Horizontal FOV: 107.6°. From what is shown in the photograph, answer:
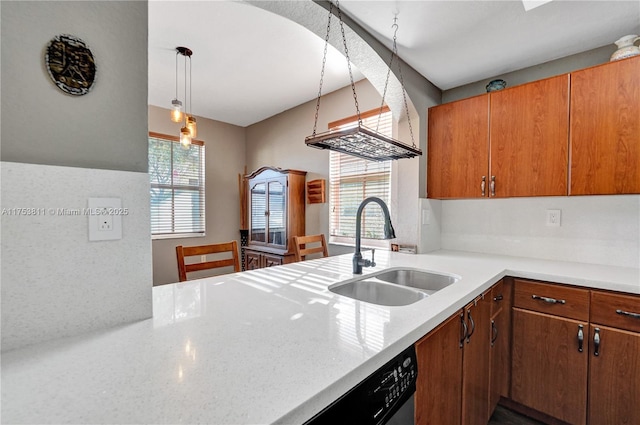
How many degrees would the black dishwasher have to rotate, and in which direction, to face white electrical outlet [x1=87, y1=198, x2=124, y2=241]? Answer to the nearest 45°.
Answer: approximately 135° to its right
